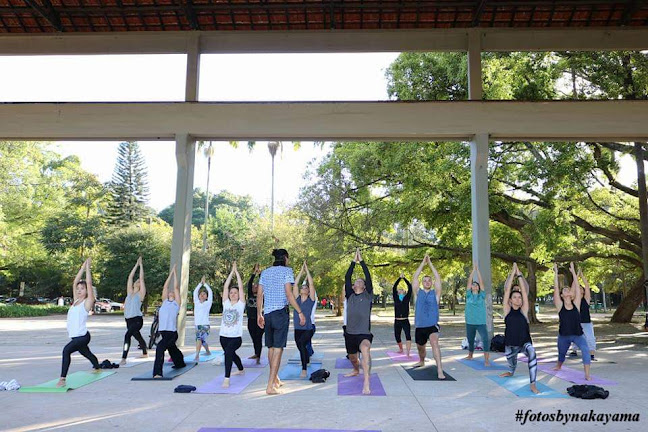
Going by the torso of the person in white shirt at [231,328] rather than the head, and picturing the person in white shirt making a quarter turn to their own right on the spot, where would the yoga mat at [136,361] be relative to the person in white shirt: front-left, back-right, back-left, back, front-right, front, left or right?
front-right

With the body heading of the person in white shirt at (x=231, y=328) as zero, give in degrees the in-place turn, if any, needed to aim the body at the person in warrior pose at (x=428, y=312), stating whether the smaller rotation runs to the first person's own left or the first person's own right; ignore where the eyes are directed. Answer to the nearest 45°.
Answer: approximately 90° to the first person's own left

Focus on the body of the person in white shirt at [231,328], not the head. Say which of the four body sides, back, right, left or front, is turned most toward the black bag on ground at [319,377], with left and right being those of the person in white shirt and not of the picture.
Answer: left

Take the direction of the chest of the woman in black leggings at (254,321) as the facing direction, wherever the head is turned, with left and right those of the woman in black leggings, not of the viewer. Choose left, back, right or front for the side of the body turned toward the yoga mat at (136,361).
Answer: right

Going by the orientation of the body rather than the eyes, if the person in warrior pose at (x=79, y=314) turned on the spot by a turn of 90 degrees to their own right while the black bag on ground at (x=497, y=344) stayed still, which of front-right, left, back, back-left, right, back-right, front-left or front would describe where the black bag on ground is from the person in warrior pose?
back-right

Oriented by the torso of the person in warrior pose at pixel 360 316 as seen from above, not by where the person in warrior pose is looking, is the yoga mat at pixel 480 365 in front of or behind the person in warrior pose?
behind

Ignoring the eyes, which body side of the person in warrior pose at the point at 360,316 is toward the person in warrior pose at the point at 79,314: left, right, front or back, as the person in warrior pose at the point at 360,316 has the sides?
right
